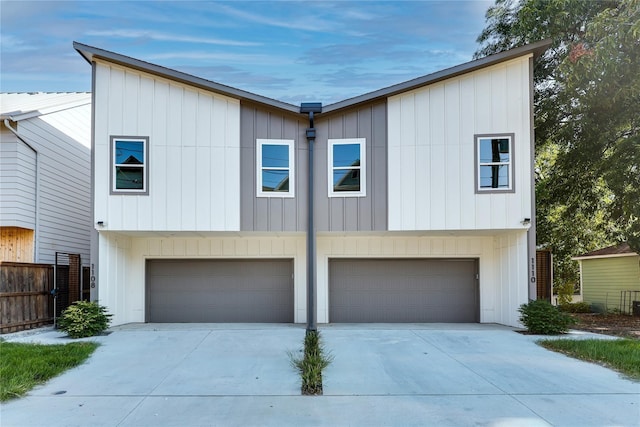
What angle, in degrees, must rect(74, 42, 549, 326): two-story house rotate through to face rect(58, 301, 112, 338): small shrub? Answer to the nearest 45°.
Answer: approximately 90° to its right

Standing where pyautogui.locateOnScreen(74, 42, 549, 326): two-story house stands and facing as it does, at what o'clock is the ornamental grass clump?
The ornamental grass clump is roughly at 12 o'clock from the two-story house.

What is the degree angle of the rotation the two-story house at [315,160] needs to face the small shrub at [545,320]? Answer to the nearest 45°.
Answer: approximately 90° to its left

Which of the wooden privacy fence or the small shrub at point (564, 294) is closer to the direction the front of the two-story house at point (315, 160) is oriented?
the wooden privacy fence

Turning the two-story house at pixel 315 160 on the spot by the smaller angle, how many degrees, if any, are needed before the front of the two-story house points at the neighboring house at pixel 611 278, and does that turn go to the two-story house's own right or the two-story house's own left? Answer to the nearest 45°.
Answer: approximately 135° to the two-story house's own left

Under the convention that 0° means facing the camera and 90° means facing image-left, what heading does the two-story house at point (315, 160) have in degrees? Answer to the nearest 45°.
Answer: approximately 0°
